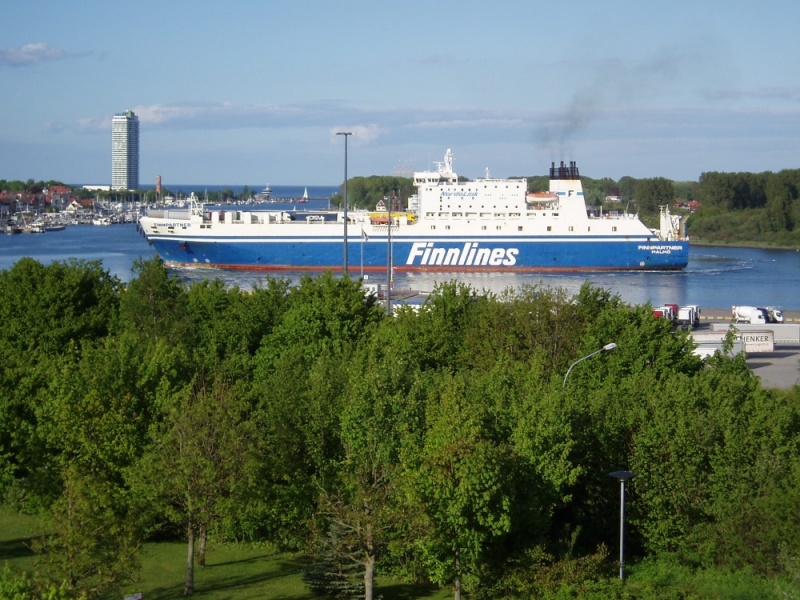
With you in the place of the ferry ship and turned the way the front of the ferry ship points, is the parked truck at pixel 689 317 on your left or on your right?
on your left

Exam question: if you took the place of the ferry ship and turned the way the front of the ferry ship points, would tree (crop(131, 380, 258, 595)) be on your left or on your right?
on your left

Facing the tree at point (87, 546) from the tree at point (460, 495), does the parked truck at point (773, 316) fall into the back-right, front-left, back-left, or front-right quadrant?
back-right

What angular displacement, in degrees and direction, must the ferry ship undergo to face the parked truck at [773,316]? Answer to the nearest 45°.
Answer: approximately 90° to its left

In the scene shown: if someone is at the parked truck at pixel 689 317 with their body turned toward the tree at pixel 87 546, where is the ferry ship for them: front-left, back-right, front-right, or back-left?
back-right

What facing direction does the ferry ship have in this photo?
to the viewer's left

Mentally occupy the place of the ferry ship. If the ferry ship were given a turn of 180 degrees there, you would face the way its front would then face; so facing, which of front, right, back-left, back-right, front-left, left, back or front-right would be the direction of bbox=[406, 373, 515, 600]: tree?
right
